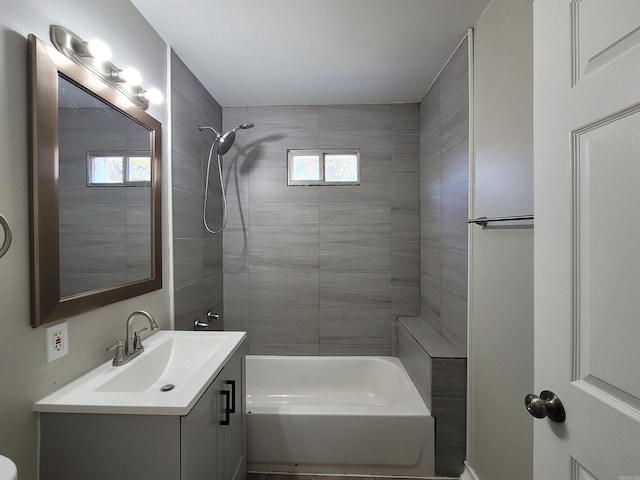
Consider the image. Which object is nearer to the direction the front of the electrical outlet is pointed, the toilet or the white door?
the white door

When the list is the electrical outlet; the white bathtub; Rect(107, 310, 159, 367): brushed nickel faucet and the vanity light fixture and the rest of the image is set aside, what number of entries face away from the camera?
0

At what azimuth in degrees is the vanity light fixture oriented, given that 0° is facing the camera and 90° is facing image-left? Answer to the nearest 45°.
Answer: approximately 315°

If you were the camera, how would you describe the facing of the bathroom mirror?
facing the viewer and to the right of the viewer

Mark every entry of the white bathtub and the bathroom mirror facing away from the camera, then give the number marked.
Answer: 0

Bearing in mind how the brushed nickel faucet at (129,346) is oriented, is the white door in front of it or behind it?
in front

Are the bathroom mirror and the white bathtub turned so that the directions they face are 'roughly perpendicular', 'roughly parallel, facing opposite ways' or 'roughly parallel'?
roughly perpendicular

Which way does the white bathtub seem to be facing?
toward the camera

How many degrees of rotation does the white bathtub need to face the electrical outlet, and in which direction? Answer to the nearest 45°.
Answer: approximately 45° to its right

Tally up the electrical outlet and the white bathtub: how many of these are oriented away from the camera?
0
